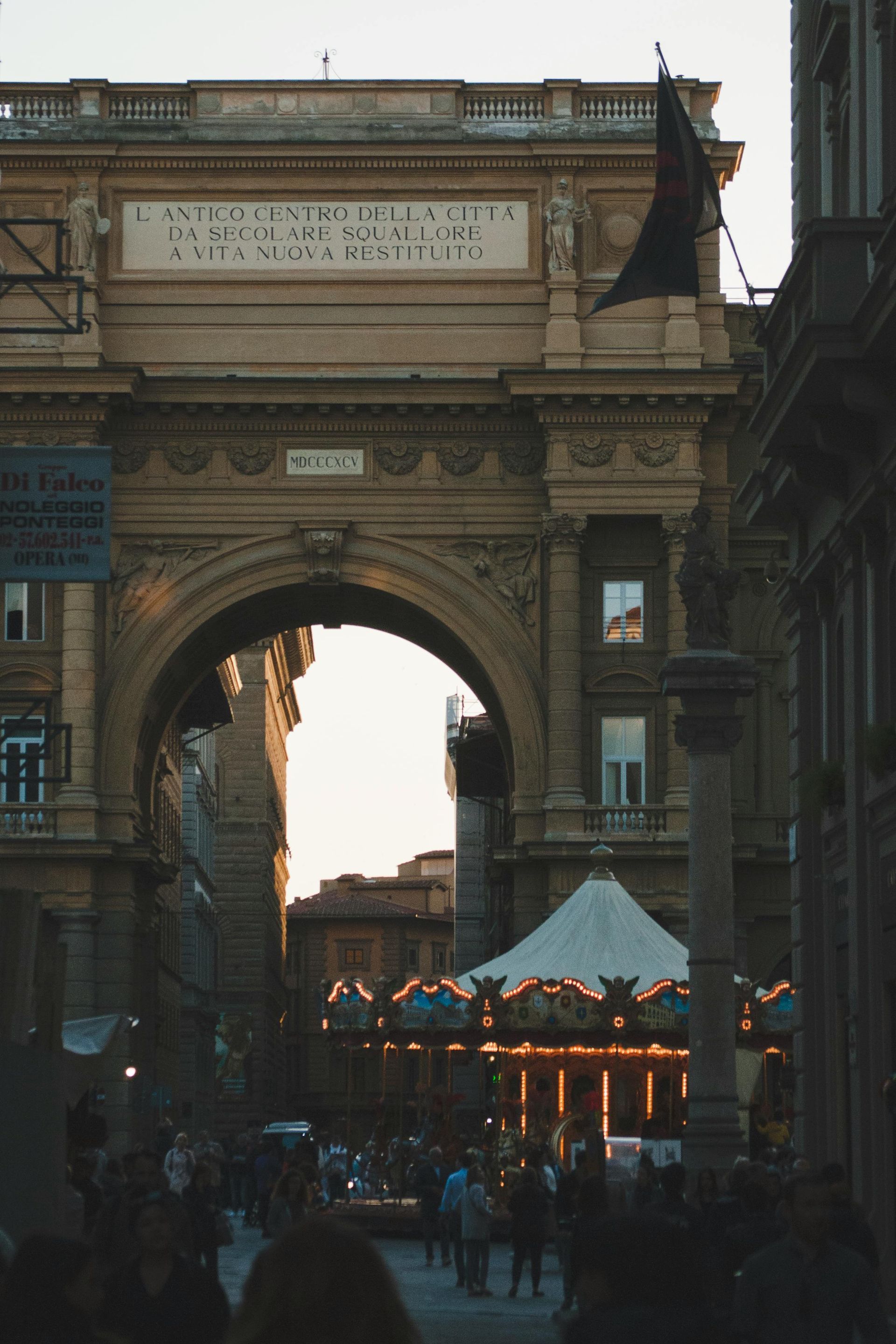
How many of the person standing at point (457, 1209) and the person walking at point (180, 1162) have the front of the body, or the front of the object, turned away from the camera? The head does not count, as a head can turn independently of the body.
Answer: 1

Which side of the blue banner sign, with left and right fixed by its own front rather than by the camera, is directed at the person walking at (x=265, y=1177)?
back

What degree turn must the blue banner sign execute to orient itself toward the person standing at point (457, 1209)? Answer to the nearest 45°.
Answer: approximately 135° to its left
